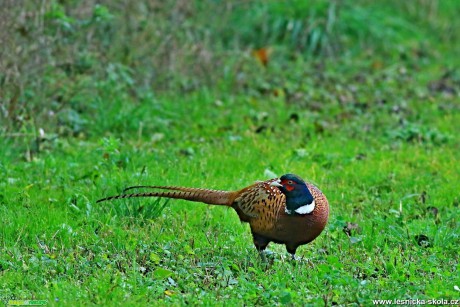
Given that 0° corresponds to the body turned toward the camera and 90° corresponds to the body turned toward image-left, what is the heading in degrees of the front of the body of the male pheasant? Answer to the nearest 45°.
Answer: approximately 315°
